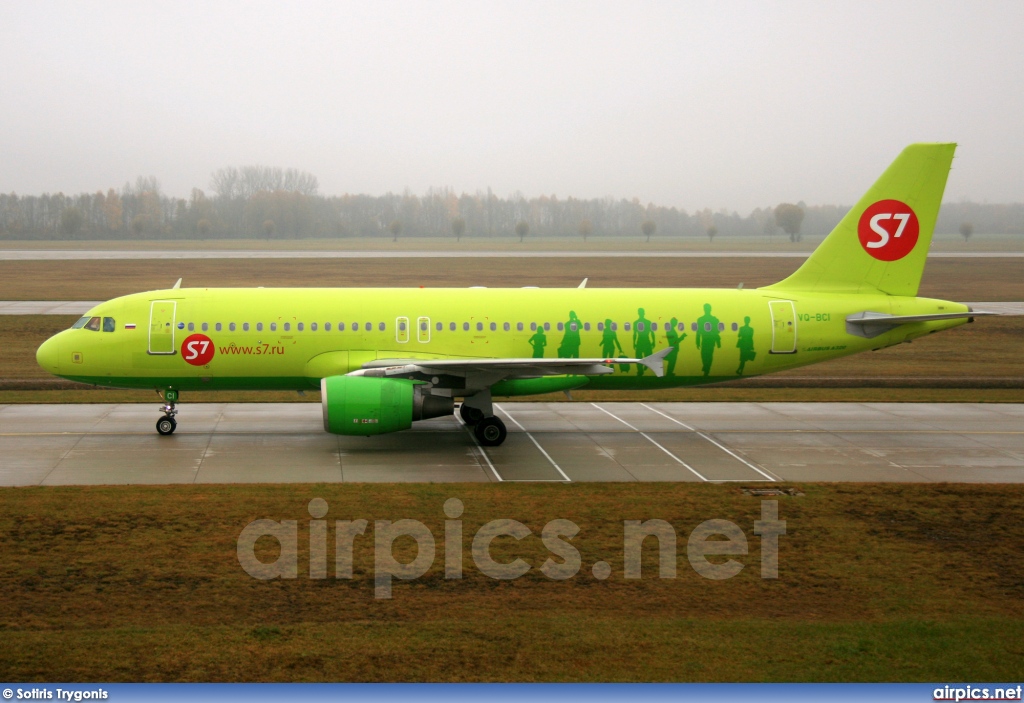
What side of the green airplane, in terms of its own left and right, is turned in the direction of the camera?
left
